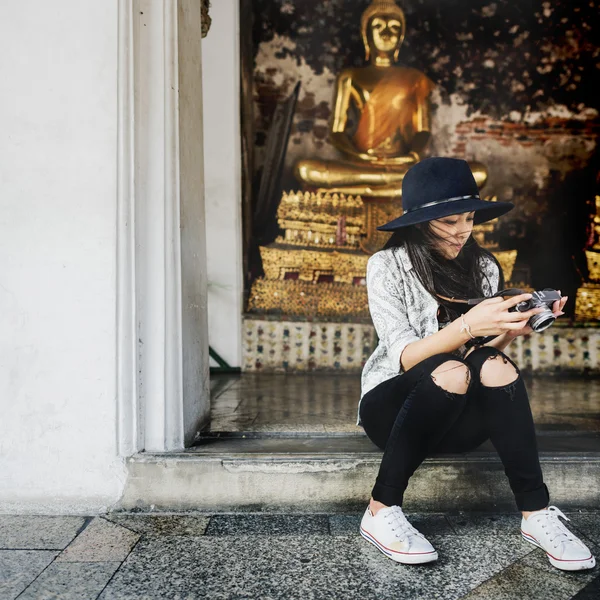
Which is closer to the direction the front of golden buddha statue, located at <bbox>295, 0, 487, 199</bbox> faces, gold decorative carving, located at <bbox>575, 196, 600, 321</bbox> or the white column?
the white column

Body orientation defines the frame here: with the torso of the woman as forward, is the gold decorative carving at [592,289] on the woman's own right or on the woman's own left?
on the woman's own left

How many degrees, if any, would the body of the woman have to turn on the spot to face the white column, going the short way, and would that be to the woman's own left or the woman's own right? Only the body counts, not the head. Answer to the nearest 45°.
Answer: approximately 135° to the woman's own right

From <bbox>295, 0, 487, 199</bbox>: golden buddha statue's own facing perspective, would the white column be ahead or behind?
ahead

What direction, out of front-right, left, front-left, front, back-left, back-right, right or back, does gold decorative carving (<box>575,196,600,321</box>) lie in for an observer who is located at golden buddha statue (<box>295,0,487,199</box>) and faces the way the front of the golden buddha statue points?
left

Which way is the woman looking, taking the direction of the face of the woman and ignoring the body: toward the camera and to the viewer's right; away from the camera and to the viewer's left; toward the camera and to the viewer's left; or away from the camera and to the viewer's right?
toward the camera and to the viewer's right

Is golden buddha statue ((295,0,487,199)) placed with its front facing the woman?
yes

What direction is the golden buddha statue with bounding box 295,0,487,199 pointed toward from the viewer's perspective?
toward the camera

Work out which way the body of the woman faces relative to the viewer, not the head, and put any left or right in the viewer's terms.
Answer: facing the viewer and to the right of the viewer

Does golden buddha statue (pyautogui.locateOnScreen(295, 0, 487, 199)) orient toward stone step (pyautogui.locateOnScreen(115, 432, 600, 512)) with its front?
yes

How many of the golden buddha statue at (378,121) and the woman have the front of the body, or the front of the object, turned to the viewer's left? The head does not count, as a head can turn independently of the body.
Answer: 0

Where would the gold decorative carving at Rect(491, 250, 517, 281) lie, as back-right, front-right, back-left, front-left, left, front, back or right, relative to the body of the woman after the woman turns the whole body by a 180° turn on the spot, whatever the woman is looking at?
front-right
